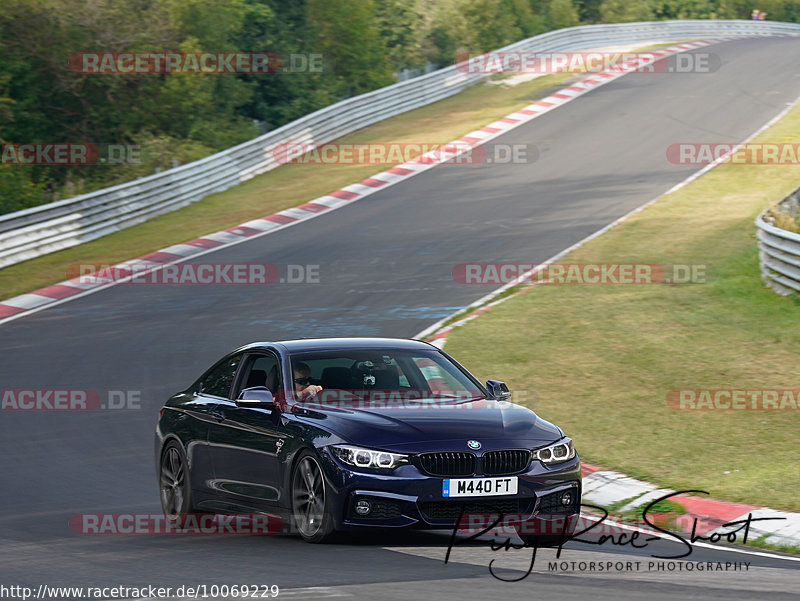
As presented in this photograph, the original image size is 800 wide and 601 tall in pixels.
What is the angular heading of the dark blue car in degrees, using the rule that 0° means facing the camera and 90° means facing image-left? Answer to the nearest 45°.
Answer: approximately 315°

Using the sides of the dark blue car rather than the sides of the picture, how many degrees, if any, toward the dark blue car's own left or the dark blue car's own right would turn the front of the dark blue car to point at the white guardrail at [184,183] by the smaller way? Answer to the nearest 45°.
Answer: approximately 135° to the dark blue car's own left

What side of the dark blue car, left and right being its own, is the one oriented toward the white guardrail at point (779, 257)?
left

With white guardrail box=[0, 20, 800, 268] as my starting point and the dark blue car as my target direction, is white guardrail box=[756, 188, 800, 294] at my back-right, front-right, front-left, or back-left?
front-left

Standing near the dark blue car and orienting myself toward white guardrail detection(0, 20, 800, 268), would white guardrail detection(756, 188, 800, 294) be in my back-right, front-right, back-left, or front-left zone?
front-right
